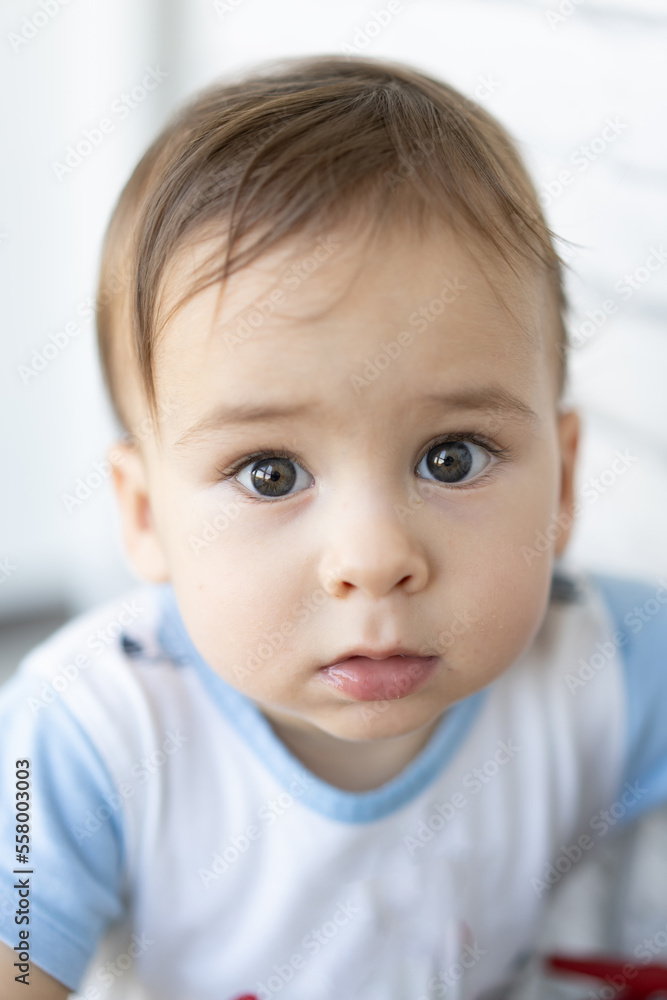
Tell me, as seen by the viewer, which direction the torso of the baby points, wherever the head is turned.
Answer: toward the camera
